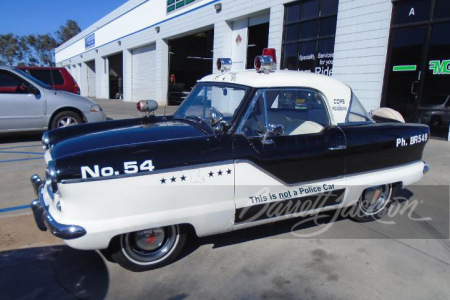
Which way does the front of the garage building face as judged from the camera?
facing the viewer and to the left of the viewer

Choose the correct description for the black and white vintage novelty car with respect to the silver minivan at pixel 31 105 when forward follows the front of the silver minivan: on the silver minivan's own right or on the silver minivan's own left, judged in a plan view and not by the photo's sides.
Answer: on the silver minivan's own right

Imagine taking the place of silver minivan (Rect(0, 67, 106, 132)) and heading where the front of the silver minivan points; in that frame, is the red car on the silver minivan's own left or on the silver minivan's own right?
on the silver minivan's own left

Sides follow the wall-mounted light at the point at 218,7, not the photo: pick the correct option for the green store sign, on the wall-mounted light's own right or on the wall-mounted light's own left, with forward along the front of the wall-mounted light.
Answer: on the wall-mounted light's own left

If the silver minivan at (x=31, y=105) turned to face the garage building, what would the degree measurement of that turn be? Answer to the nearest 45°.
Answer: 0° — it already faces it

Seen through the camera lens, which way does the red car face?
facing to the left of the viewer

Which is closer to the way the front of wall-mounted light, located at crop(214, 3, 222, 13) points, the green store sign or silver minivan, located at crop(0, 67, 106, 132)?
the silver minivan

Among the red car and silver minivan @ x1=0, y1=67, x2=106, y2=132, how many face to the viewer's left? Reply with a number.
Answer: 1

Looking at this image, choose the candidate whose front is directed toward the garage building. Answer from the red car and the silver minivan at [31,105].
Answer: the silver minivan

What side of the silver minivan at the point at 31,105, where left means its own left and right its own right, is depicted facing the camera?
right

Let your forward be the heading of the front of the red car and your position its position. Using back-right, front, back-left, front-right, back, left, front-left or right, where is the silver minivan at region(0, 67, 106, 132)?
left
